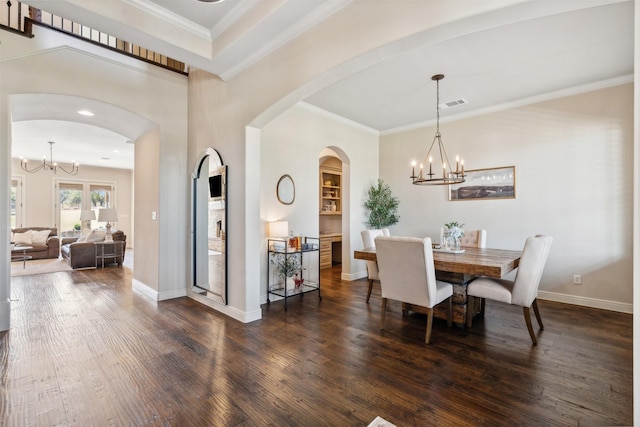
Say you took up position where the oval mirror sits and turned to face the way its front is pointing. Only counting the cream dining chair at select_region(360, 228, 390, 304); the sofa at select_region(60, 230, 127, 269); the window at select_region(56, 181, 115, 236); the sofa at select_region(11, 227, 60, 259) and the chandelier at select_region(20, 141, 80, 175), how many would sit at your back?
4

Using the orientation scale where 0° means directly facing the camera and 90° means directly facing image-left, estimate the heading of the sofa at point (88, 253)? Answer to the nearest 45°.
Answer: approximately 90°

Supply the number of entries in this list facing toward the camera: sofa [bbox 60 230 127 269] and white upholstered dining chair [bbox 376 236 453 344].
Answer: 0

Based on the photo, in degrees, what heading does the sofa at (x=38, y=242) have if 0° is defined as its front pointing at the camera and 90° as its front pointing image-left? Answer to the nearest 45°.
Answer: approximately 0°

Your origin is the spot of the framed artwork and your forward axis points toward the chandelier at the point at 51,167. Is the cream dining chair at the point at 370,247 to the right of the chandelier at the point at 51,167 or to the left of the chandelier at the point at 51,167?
left

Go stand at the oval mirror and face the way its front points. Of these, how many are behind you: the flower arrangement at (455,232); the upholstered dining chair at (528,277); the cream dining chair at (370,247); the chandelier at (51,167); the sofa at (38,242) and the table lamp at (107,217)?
3

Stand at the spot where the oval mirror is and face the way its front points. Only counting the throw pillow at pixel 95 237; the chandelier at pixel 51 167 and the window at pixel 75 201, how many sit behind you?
3

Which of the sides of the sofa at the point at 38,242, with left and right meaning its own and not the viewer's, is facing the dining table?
front

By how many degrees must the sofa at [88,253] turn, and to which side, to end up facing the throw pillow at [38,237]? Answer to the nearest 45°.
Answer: approximately 45° to its right

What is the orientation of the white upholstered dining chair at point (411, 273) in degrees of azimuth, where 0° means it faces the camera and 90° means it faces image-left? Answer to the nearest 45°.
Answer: approximately 225°

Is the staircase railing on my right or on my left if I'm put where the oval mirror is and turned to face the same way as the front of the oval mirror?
on my right

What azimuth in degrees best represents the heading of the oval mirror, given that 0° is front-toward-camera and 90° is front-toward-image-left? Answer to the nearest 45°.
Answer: approximately 315°
